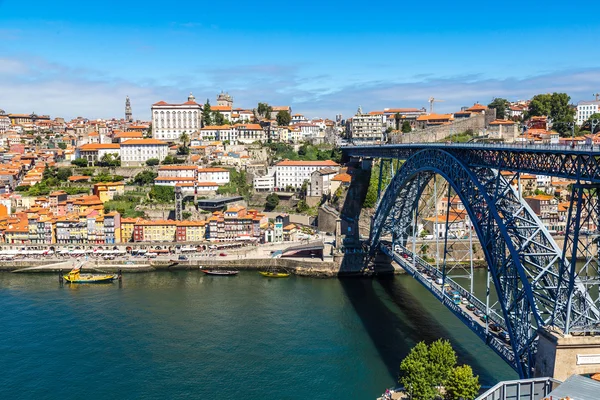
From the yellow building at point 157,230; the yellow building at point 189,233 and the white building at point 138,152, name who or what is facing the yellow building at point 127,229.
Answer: the white building

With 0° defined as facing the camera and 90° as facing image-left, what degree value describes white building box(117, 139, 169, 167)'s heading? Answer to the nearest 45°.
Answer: approximately 0°

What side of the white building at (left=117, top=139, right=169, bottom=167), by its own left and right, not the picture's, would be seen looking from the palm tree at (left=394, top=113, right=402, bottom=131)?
left

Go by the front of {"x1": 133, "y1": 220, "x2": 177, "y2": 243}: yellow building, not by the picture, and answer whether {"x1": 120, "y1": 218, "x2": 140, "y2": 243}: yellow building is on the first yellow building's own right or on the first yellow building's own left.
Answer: on the first yellow building's own right

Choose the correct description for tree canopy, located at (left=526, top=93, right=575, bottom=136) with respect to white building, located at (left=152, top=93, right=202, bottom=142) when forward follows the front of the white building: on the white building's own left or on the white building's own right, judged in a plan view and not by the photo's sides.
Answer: on the white building's own left

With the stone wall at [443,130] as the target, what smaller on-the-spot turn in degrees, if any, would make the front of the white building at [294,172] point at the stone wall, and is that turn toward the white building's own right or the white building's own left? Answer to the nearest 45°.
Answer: approximately 90° to the white building's own left

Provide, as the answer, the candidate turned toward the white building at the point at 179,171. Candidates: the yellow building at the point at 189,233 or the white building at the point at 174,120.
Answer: the white building at the point at 174,120

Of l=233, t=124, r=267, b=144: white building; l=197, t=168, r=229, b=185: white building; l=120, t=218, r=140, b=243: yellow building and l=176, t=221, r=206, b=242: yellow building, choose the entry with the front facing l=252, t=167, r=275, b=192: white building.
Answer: l=233, t=124, r=267, b=144: white building

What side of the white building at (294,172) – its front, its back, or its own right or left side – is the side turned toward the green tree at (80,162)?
right

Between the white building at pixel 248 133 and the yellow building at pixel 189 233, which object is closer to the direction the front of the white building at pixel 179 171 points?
the yellow building
